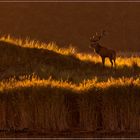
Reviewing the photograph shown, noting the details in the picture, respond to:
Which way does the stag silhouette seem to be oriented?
to the viewer's left
